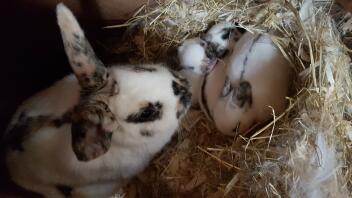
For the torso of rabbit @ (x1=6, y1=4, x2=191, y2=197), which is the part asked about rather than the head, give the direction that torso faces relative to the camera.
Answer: to the viewer's right

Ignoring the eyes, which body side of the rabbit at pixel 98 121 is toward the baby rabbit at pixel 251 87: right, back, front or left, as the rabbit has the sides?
front

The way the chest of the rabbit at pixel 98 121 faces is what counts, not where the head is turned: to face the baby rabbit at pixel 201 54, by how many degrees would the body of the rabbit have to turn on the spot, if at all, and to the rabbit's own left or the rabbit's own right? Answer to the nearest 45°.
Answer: approximately 45° to the rabbit's own left
